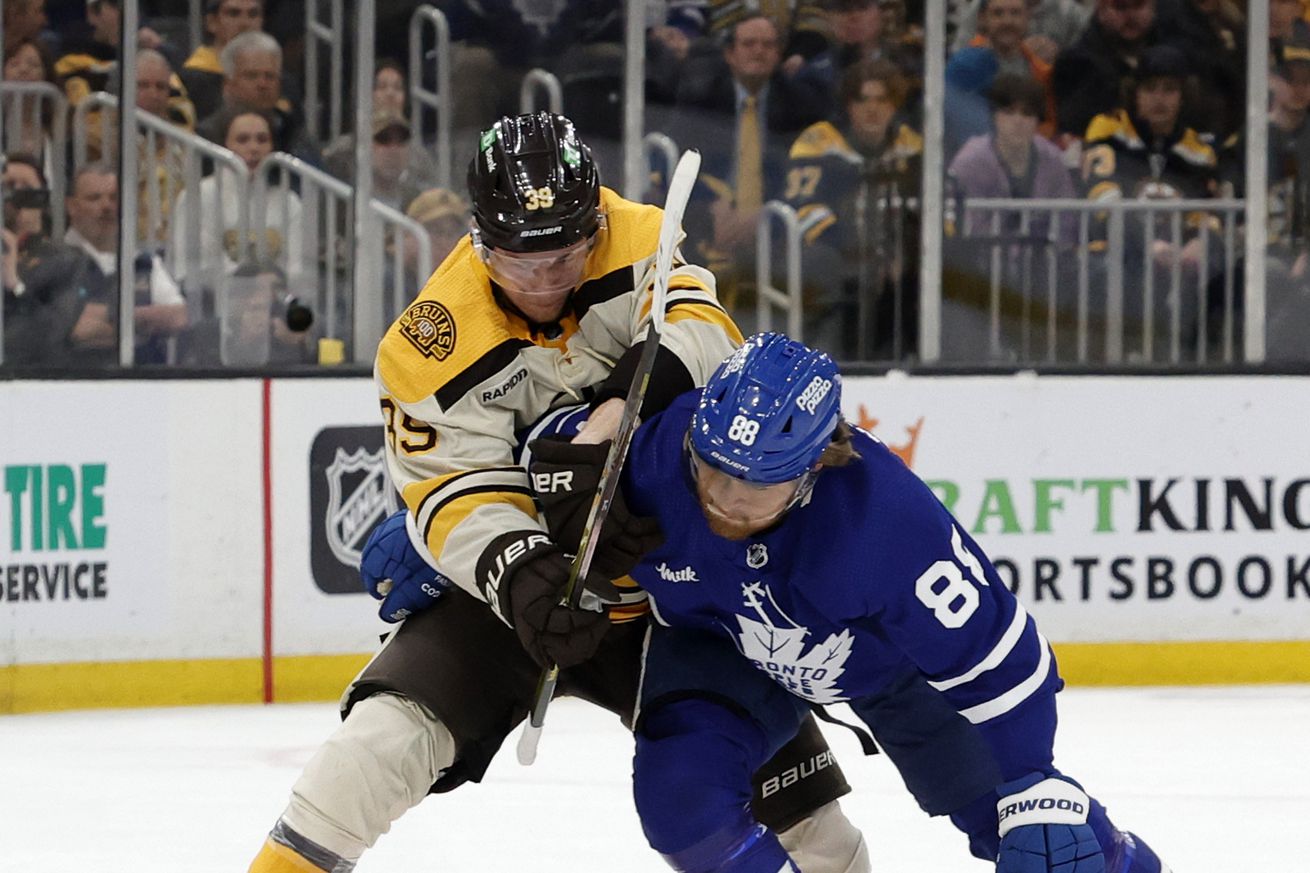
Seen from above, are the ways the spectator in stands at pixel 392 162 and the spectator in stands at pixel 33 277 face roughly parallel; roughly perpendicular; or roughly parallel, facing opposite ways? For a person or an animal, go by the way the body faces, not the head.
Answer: roughly parallel

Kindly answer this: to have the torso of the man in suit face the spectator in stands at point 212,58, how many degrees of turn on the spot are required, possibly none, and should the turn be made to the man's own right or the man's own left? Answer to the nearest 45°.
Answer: approximately 90° to the man's own right

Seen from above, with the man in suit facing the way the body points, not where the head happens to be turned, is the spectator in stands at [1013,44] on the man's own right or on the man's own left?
on the man's own left

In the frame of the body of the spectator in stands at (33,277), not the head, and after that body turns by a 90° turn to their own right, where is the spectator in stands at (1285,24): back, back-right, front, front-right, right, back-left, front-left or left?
back

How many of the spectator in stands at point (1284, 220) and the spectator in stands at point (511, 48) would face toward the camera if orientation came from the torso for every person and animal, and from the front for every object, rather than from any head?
2

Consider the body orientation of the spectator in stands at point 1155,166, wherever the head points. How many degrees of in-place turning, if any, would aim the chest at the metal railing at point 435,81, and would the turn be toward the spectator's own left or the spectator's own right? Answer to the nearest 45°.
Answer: approximately 90° to the spectator's own right

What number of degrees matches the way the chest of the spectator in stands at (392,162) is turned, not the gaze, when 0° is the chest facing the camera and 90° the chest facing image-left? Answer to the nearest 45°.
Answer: approximately 0°

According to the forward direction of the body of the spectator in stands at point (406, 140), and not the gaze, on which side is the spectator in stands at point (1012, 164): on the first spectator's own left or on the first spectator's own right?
on the first spectator's own left

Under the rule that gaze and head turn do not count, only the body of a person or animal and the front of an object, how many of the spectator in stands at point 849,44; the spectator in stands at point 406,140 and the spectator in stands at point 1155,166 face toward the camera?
3

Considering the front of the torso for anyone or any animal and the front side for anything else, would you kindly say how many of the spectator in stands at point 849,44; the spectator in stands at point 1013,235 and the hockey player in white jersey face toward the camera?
3

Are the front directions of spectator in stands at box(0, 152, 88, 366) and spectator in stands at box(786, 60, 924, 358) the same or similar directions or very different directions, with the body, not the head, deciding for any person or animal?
same or similar directions

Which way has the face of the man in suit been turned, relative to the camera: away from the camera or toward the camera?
toward the camera

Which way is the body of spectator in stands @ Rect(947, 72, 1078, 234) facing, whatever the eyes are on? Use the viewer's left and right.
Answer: facing the viewer

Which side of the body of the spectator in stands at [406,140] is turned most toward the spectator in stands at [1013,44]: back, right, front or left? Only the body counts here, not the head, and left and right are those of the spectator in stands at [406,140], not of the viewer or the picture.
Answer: left
